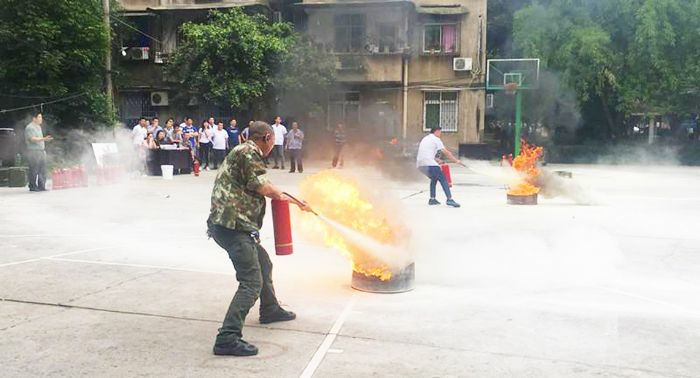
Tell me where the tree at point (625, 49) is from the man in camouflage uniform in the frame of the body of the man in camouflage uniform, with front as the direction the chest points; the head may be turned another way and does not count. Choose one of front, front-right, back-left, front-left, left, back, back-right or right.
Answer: front-left

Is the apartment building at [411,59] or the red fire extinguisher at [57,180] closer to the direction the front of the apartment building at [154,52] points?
the red fire extinguisher

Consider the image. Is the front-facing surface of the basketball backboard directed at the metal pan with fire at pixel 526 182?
yes

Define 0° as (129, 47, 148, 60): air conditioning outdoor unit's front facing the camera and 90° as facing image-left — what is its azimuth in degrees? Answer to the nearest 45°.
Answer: approximately 0°

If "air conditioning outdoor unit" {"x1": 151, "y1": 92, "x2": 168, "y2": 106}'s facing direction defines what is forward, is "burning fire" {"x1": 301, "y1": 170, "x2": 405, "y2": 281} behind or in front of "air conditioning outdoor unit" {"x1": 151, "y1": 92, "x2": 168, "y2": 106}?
in front

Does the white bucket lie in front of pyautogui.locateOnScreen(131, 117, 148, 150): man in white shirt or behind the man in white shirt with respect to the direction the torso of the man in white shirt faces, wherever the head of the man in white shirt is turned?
in front

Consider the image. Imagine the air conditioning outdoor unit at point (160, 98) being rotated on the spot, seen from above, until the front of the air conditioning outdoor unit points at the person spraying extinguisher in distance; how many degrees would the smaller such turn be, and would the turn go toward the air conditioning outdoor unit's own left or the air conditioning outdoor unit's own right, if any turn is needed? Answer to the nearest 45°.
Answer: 0° — it already faces them

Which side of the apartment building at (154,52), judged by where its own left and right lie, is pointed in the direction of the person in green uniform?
front

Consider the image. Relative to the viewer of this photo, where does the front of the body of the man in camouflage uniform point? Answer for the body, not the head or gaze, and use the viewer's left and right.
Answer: facing to the right of the viewer

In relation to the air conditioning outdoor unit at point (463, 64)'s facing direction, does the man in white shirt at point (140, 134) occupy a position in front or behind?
in front

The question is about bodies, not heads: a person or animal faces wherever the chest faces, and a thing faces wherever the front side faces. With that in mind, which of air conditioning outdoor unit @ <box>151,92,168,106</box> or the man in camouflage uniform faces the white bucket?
the air conditioning outdoor unit
